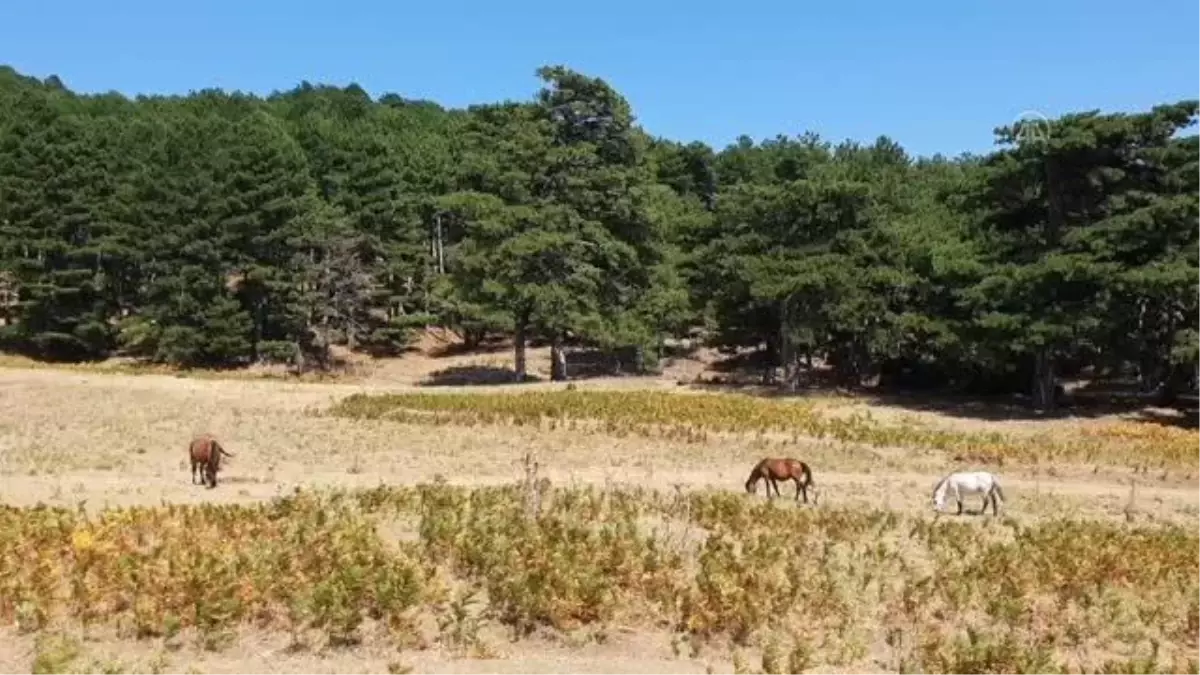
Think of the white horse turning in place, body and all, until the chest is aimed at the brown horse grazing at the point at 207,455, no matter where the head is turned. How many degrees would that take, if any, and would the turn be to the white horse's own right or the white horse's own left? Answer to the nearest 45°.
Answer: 0° — it already faces it

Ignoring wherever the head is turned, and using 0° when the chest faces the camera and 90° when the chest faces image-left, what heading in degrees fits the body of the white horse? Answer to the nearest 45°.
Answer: approximately 90°
